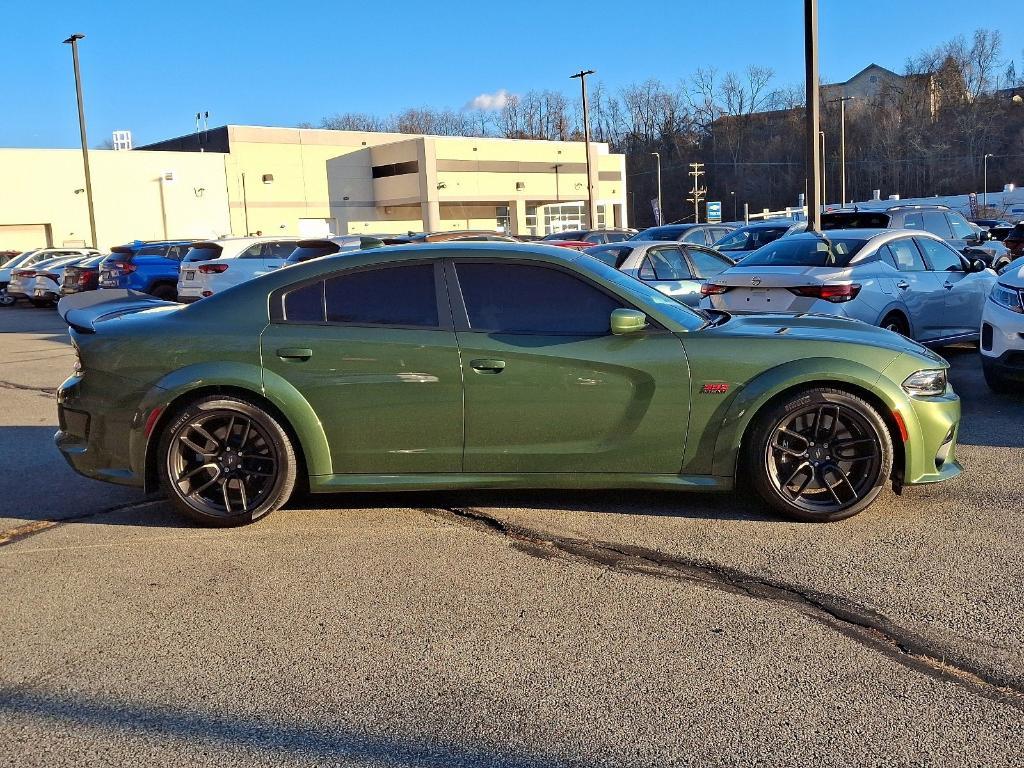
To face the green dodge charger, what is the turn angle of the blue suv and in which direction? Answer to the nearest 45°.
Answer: approximately 135° to its right

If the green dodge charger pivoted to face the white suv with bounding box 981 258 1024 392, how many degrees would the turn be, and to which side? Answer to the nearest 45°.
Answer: approximately 45° to its left

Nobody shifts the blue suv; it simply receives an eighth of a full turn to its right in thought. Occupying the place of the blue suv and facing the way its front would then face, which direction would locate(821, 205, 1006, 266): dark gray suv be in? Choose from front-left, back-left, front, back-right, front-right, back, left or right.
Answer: front-right

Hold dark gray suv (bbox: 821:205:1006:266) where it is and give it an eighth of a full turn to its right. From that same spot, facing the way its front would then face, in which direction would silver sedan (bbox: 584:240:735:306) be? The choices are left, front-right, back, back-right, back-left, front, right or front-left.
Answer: back-right

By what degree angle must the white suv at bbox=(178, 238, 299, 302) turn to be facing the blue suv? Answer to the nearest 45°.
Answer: approximately 90° to its left

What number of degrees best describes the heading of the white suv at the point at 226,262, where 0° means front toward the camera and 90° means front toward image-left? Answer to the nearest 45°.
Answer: approximately 225°

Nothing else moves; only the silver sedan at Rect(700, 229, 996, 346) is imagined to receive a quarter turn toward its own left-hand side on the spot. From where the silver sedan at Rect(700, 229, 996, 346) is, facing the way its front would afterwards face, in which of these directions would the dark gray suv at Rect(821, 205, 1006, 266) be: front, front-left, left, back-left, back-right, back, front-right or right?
front-right

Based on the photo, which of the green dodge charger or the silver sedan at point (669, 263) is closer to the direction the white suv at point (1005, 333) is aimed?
the green dodge charger

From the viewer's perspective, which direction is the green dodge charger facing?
to the viewer's right

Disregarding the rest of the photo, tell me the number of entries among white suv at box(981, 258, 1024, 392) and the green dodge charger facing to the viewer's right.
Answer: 1

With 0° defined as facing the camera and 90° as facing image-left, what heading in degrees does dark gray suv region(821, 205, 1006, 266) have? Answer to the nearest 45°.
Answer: approximately 225°
